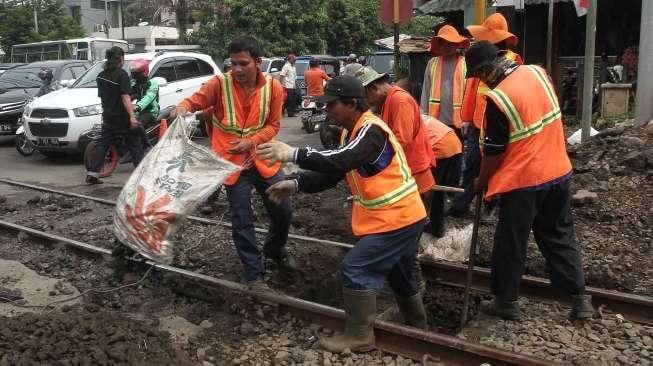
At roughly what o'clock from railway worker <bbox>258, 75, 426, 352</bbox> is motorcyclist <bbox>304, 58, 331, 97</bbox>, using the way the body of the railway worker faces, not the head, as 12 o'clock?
The motorcyclist is roughly at 3 o'clock from the railway worker.

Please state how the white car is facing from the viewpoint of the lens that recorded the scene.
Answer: facing the viewer and to the left of the viewer

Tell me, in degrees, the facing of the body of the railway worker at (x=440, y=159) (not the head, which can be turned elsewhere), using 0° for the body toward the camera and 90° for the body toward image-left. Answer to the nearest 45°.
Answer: approximately 90°

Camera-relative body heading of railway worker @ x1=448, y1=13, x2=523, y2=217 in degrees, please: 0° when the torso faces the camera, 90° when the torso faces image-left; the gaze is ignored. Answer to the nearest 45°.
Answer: approximately 45°

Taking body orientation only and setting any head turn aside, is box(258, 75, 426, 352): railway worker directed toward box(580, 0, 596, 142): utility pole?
no

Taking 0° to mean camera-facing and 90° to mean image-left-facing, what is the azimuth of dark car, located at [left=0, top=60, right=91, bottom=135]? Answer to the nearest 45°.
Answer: approximately 45°

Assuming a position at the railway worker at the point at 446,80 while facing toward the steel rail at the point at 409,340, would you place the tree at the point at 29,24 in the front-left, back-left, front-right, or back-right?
back-right

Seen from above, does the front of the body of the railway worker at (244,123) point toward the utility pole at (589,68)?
no

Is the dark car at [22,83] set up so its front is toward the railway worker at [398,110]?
no

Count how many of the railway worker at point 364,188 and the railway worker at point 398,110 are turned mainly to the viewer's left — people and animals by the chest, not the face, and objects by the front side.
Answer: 2

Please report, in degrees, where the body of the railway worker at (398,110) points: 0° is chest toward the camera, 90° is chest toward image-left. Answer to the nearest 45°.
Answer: approximately 90°

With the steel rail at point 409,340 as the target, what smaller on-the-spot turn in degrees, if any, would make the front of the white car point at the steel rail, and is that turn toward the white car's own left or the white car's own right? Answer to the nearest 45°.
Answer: approximately 45° to the white car's own left

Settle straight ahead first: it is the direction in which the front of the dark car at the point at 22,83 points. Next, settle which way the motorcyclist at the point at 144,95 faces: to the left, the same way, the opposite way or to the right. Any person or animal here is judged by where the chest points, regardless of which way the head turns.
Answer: the same way

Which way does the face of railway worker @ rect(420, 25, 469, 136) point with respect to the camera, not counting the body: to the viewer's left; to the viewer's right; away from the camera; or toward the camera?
toward the camera
